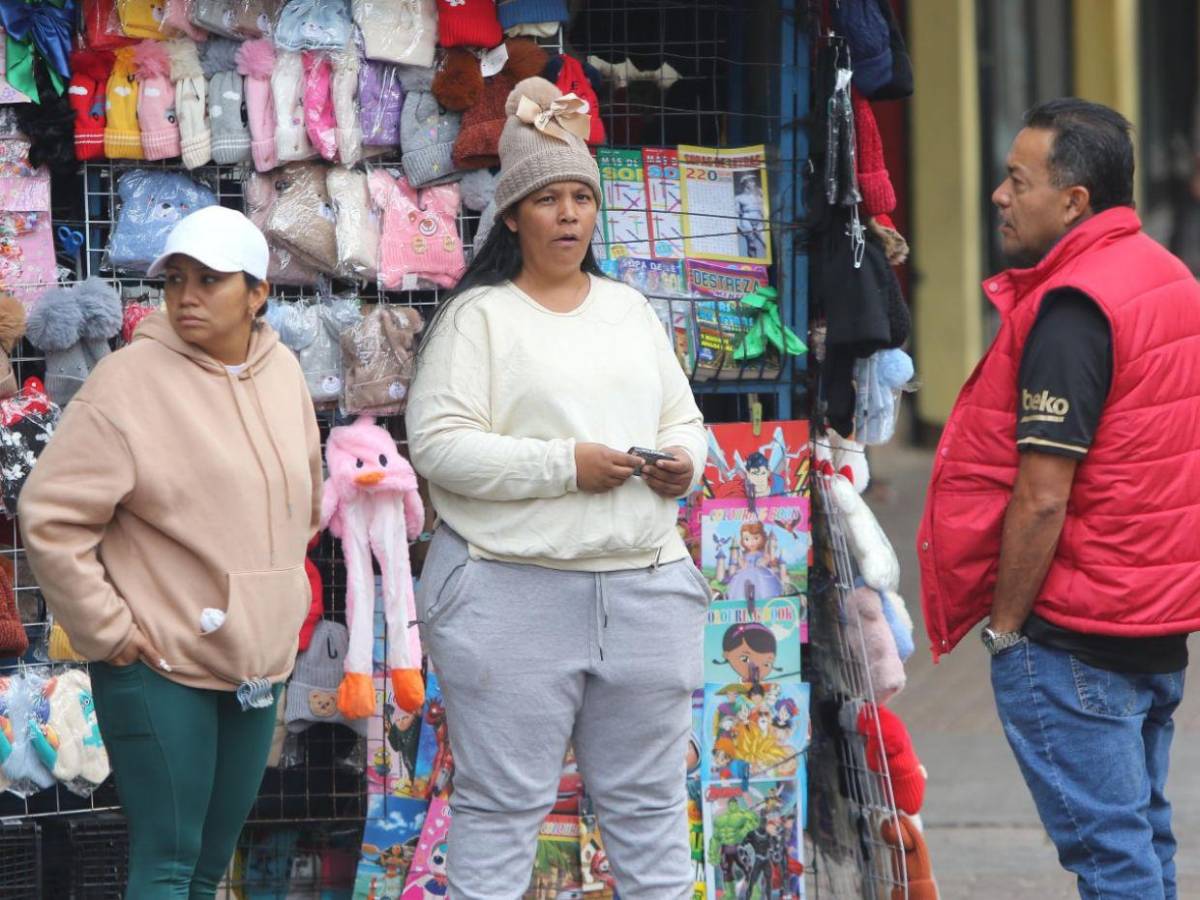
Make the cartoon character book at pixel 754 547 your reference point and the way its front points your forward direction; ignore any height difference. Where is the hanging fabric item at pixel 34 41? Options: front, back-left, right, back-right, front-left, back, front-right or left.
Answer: right

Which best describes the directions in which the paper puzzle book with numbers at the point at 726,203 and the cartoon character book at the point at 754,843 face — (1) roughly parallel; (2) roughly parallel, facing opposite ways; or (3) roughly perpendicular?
roughly parallel

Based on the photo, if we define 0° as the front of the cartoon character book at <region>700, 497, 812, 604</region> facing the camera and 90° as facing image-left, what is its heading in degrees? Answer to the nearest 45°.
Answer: approximately 0°

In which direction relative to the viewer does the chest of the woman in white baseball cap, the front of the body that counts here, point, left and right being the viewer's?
facing the viewer and to the right of the viewer

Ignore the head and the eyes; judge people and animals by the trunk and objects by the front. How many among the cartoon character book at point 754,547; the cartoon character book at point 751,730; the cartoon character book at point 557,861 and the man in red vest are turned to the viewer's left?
1

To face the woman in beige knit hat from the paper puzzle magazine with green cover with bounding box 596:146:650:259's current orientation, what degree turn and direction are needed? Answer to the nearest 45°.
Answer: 0° — it already faces them

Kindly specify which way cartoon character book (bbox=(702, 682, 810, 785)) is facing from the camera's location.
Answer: facing the viewer

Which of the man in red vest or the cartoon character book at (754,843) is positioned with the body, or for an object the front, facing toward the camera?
the cartoon character book

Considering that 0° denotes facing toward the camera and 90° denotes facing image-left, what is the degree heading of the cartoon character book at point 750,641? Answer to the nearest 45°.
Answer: approximately 0°

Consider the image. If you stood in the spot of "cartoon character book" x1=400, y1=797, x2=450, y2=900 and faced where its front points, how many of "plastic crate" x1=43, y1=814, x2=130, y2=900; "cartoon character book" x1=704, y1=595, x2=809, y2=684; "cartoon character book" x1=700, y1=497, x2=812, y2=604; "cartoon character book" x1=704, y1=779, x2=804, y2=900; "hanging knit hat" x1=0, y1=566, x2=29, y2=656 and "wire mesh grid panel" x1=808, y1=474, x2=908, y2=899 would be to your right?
2

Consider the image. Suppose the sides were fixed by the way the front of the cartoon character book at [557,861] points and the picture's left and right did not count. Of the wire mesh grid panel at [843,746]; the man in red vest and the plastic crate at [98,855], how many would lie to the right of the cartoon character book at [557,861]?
1

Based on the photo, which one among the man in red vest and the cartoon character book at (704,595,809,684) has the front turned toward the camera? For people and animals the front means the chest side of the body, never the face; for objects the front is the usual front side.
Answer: the cartoon character book

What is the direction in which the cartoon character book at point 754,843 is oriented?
toward the camera

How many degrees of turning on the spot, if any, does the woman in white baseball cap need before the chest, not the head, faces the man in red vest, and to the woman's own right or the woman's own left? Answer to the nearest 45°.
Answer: approximately 45° to the woman's own left

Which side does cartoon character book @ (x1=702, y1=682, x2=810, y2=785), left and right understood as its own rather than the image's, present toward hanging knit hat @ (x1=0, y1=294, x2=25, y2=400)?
right

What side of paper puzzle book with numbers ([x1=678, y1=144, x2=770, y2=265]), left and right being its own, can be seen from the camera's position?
front

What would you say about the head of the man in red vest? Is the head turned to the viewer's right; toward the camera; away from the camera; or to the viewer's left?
to the viewer's left

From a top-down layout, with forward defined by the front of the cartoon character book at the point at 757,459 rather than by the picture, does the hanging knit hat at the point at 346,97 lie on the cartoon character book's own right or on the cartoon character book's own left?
on the cartoon character book's own right
